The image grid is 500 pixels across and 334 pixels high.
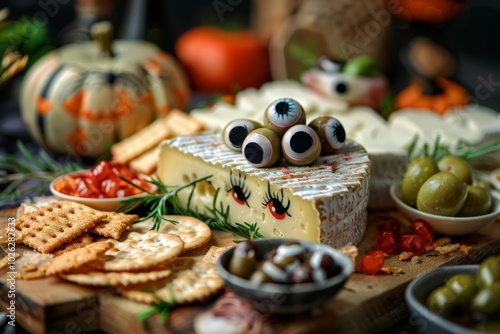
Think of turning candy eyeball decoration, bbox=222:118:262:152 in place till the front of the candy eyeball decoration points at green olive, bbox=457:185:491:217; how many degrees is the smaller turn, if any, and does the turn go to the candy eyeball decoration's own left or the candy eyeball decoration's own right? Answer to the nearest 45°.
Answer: approximately 90° to the candy eyeball decoration's own left

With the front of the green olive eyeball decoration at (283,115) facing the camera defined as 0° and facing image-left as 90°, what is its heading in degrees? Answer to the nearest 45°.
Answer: approximately 0°

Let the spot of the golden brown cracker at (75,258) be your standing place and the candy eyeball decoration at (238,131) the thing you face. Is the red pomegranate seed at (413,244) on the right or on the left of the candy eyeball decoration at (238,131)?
right

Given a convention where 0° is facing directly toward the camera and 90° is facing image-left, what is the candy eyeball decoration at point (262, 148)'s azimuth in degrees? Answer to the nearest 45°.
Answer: approximately 45°

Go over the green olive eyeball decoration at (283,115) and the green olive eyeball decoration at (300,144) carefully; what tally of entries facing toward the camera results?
2
